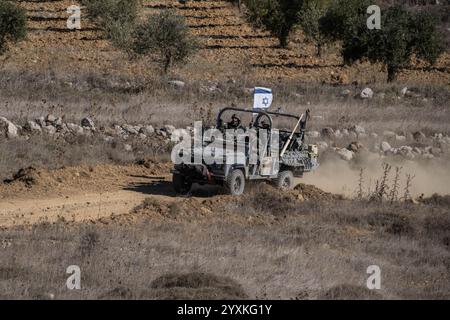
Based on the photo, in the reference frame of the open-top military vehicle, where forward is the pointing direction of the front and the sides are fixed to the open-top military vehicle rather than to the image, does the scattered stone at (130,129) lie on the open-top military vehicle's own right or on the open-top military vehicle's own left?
on the open-top military vehicle's own right

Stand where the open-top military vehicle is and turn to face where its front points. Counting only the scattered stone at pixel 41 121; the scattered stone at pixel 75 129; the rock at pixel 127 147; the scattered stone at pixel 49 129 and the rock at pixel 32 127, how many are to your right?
5

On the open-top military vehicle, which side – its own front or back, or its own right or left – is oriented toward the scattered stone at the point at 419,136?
back

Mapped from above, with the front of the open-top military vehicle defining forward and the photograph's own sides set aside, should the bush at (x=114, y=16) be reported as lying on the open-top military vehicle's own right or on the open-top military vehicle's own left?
on the open-top military vehicle's own right

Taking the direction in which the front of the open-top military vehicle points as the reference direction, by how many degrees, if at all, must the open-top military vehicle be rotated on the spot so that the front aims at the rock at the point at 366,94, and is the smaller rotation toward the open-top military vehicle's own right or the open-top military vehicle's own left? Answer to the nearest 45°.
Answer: approximately 135° to the open-top military vehicle's own right

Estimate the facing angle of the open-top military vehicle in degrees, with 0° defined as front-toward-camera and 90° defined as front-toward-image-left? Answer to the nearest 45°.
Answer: approximately 45°

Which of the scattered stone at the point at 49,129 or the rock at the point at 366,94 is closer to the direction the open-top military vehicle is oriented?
the scattered stone

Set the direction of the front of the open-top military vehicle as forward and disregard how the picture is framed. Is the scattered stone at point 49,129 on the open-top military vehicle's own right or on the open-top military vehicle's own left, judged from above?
on the open-top military vehicle's own right

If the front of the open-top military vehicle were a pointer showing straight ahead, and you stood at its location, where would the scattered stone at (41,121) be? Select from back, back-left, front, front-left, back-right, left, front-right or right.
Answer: right

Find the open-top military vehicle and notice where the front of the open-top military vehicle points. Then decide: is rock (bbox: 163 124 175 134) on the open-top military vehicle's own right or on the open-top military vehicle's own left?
on the open-top military vehicle's own right

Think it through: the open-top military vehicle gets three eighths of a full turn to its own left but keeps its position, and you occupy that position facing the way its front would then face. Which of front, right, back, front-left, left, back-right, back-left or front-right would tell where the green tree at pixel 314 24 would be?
left

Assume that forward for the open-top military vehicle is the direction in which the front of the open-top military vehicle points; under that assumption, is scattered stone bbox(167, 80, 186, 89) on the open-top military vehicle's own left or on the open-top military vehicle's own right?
on the open-top military vehicle's own right

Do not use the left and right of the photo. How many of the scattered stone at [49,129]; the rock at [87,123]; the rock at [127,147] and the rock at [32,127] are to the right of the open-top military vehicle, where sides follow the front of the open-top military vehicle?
4
